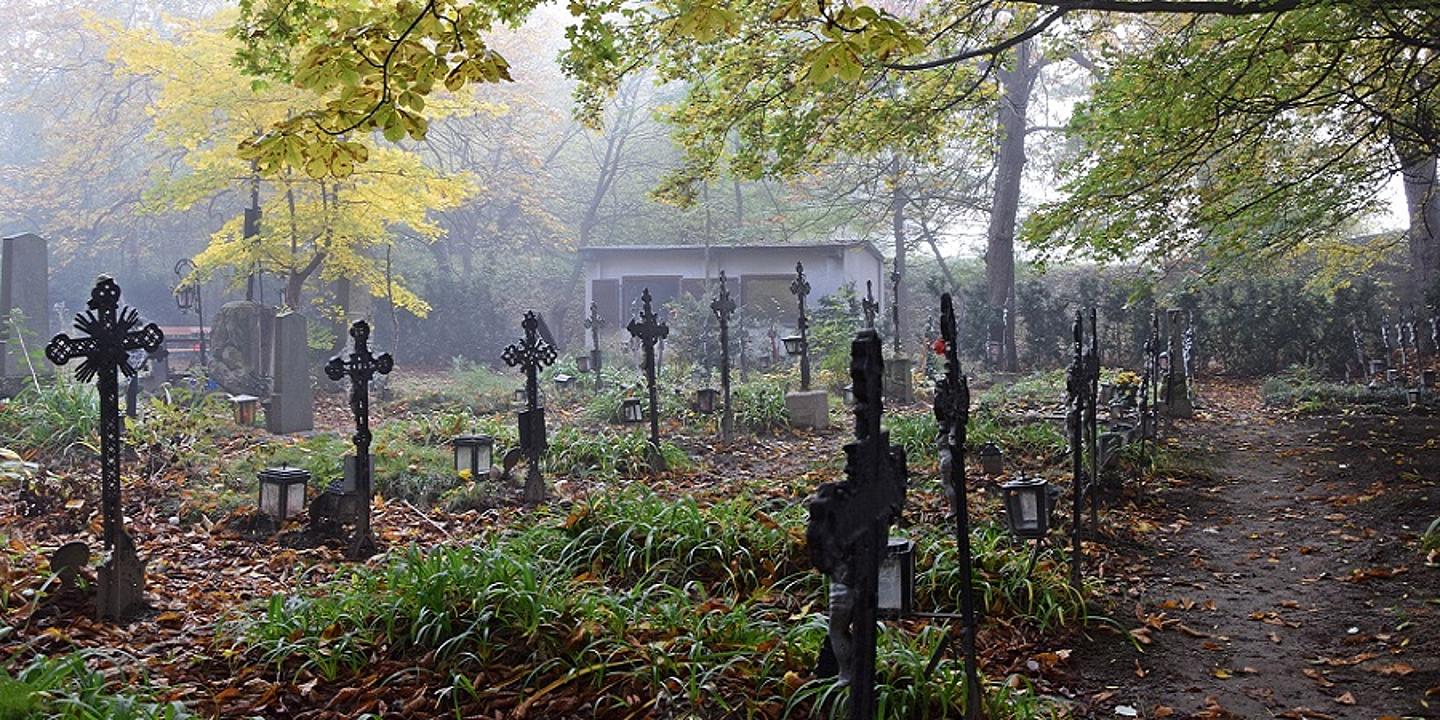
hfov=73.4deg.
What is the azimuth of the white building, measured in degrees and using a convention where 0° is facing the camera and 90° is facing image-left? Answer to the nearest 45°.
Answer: approximately 0°

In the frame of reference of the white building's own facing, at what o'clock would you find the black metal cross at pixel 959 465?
The black metal cross is roughly at 12 o'clock from the white building.

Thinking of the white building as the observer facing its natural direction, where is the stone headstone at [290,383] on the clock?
The stone headstone is roughly at 1 o'clock from the white building.

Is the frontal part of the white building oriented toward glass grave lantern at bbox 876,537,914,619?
yes

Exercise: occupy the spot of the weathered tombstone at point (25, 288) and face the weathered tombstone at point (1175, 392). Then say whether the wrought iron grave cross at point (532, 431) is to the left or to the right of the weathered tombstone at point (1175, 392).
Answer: right

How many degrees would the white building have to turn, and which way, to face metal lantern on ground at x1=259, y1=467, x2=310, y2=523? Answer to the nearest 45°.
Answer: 0° — it already faces it

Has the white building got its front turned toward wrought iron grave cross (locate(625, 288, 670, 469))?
yes

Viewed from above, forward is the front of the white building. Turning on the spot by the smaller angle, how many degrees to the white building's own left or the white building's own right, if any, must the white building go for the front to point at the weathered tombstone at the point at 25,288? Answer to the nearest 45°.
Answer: approximately 45° to the white building's own right

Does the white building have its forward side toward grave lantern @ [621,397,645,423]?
yes
